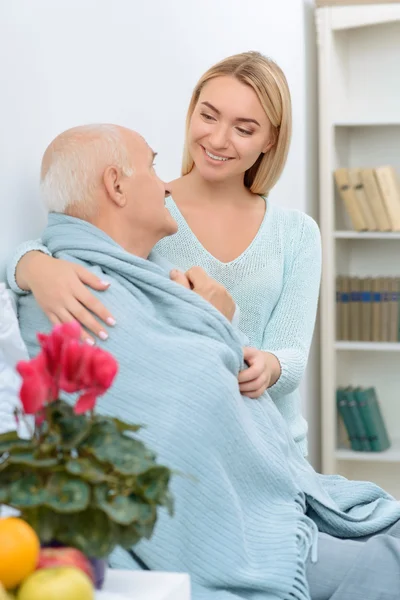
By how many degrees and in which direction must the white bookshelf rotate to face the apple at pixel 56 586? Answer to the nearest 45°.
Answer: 0° — it already faces it

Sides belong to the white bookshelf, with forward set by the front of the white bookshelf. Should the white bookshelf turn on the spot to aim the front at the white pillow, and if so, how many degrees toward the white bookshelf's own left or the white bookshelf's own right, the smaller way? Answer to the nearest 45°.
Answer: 0° — it already faces it

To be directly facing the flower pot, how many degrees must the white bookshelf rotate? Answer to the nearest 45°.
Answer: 0° — it already faces it

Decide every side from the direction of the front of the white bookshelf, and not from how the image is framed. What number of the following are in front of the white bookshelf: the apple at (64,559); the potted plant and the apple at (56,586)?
3

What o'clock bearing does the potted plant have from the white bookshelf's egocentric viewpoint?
The potted plant is roughly at 12 o'clock from the white bookshelf.

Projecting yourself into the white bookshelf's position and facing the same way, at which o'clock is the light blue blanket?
The light blue blanket is roughly at 12 o'clock from the white bookshelf.

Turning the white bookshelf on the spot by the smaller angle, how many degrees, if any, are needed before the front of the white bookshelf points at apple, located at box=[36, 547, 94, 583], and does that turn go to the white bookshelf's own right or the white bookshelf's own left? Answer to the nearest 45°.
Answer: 0° — it already faces it

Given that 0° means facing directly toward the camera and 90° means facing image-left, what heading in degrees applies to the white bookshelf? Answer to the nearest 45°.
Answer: approximately 0°
